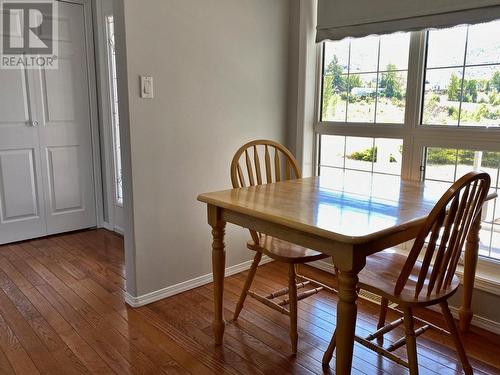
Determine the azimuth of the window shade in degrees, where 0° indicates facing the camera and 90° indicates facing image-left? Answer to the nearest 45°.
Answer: approximately 45°

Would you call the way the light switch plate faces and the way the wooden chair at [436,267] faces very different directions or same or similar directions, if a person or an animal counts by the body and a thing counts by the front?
very different directions

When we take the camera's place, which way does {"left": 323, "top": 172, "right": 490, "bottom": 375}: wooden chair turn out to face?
facing away from the viewer and to the left of the viewer

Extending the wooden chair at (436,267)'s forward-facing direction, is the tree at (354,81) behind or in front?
in front

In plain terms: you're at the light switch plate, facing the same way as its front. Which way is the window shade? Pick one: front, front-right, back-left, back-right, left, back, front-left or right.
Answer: left

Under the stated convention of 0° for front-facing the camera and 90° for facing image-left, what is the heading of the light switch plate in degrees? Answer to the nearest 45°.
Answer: approximately 0°

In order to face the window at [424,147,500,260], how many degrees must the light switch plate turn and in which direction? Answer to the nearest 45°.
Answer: approximately 90° to its left

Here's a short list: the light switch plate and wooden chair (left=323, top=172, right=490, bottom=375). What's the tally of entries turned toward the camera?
1

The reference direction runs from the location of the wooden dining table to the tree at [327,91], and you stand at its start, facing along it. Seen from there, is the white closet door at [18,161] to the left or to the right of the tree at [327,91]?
left

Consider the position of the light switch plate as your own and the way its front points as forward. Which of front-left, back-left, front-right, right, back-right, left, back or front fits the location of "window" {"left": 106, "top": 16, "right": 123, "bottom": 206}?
back

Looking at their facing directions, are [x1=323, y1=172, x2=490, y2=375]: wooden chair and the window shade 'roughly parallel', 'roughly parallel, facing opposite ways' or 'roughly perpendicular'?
roughly perpendicular
